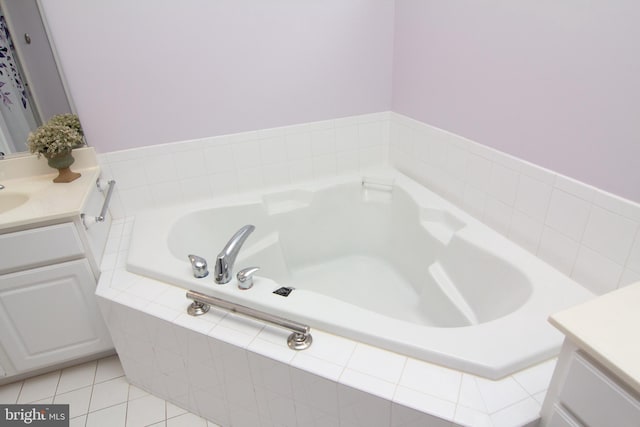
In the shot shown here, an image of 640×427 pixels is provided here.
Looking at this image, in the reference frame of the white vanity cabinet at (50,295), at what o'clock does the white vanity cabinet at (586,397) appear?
the white vanity cabinet at (586,397) is roughly at 11 o'clock from the white vanity cabinet at (50,295).

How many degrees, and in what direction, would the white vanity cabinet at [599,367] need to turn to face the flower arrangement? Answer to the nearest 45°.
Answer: approximately 45° to its right

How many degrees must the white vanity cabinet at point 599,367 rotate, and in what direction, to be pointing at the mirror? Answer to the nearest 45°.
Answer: approximately 45° to its right

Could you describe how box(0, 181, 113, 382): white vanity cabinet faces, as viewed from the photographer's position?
facing the viewer

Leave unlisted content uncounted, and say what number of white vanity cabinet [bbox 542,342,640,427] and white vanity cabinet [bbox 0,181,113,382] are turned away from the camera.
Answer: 0

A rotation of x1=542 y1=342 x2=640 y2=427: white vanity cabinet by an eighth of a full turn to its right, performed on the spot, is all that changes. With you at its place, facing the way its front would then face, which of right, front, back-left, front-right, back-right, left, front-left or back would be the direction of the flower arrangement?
front

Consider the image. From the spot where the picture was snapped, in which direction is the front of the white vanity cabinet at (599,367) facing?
facing the viewer and to the left of the viewer

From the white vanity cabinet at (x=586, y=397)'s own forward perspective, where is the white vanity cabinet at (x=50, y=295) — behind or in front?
in front
